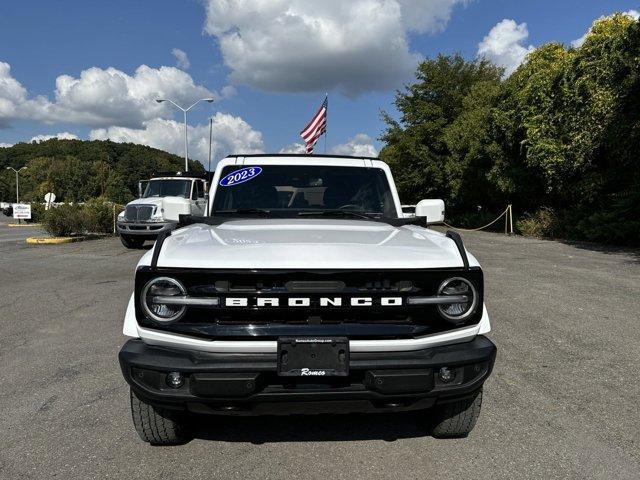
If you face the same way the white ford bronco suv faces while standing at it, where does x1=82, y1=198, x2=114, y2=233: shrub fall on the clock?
The shrub is roughly at 5 o'clock from the white ford bronco suv.

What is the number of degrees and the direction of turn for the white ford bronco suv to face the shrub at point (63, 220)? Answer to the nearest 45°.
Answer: approximately 135° to its right

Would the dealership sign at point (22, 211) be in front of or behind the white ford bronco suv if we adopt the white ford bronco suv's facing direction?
behind

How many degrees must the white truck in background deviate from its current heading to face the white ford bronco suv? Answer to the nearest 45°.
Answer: approximately 45° to its left

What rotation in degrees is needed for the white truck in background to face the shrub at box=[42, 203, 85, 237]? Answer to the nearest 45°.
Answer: approximately 90° to its right

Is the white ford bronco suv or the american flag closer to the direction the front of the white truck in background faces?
the white ford bronco suv

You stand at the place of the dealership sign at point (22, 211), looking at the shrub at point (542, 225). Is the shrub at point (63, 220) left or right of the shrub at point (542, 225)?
right

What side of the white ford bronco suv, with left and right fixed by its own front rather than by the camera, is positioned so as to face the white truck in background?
back
